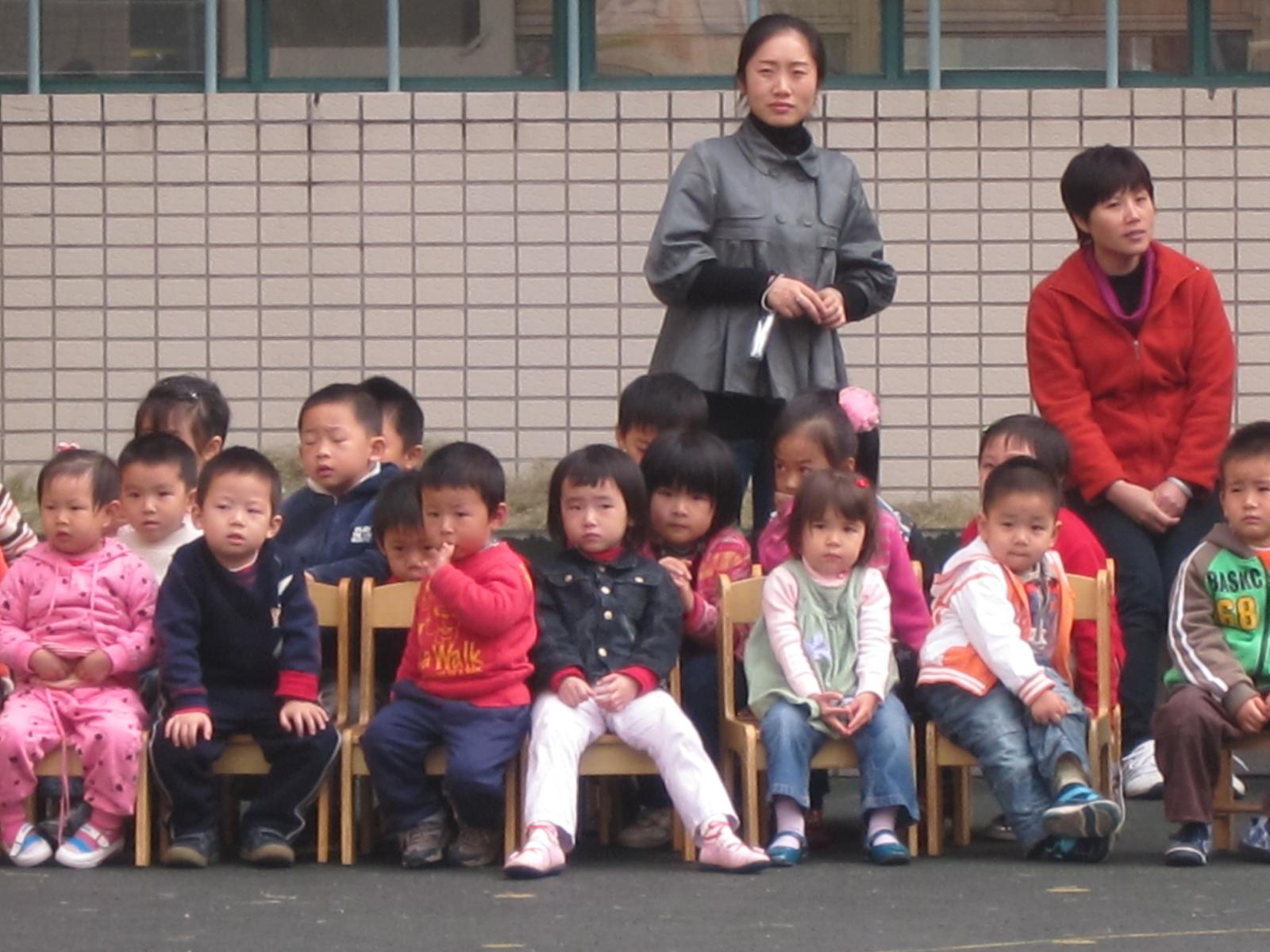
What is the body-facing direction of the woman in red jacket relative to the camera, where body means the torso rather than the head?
toward the camera

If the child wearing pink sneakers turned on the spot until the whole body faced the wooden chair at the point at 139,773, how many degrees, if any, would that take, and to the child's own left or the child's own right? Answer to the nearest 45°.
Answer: approximately 90° to the child's own right

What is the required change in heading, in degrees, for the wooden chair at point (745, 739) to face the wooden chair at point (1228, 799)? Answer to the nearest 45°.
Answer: approximately 90° to its left

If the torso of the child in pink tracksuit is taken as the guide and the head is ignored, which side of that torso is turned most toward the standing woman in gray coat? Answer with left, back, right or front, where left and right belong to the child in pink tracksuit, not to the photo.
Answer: left

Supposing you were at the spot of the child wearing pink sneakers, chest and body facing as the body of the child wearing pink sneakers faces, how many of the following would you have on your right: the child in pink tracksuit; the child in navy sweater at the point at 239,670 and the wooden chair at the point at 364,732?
3

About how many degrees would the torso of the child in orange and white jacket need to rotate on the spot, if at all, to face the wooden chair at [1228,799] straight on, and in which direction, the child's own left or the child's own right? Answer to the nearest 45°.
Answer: approximately 45° to the child's own left

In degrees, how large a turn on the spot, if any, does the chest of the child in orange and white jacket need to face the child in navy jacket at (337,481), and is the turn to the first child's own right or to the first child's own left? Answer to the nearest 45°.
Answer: approximately 135° to the first child's own right

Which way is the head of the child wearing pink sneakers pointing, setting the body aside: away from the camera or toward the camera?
toward the camera

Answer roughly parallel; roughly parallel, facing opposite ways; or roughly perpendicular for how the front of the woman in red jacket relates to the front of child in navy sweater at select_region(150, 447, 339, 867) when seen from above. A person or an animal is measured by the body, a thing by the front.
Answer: roughly parallel

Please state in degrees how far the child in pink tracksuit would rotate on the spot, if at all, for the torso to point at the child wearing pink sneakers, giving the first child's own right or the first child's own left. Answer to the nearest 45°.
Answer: approximately 90° to the first child's own left

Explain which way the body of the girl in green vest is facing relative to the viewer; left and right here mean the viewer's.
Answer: facing the viewer

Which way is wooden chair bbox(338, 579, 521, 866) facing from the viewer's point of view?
toward the camera

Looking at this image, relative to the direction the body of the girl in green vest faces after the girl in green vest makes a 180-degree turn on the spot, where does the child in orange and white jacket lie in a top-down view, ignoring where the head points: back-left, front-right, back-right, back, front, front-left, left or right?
right

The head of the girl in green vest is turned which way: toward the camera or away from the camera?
toward the camera

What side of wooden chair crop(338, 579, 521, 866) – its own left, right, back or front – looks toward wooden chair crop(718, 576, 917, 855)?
left
